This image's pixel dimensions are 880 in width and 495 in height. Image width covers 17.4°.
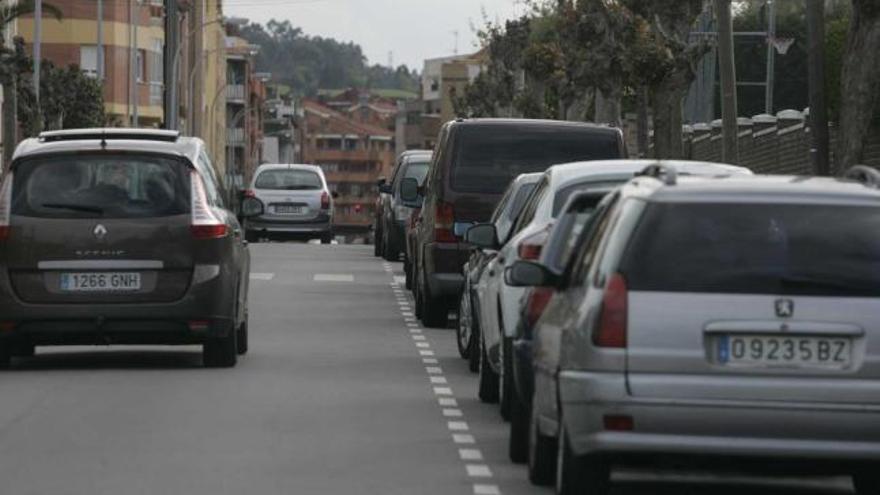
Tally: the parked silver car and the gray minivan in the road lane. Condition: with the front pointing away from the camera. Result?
2

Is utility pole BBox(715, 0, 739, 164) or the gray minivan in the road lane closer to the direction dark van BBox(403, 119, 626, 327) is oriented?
the utility pole

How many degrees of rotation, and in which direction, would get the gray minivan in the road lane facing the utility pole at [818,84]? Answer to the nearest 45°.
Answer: approximately 45° to its right

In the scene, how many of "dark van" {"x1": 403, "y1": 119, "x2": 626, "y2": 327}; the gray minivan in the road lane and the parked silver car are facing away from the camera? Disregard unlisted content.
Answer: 3

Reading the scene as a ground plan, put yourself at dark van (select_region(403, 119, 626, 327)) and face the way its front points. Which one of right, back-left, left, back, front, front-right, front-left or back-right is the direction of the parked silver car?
back

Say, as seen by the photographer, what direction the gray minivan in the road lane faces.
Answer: facing away from the viewer

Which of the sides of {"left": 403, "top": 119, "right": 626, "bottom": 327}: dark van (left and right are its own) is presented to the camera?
back

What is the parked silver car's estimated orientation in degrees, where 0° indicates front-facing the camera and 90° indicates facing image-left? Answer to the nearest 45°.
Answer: approximately 180°

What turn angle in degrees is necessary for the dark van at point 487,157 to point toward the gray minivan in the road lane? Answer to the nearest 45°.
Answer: approximately 135° to its left

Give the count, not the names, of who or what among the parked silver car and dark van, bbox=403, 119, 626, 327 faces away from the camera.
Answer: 2

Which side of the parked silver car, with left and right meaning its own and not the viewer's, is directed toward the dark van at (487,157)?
front

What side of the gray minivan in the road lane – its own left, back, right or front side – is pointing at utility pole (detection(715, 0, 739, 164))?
front
